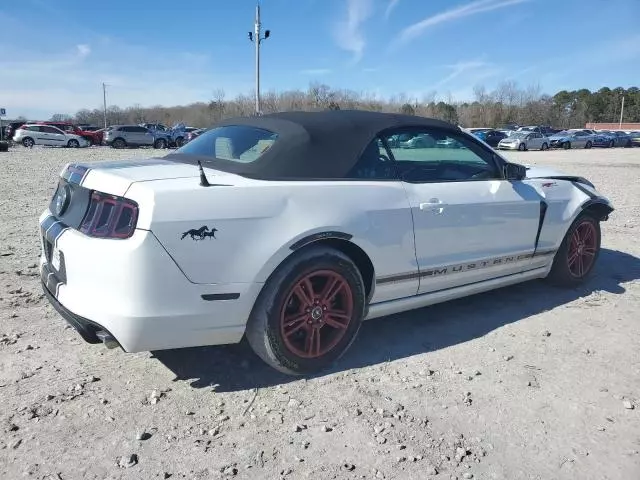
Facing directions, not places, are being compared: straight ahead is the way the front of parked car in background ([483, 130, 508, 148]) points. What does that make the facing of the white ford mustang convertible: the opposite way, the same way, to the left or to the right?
the opposite way

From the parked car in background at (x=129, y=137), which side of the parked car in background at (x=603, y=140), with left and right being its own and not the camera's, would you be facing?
front

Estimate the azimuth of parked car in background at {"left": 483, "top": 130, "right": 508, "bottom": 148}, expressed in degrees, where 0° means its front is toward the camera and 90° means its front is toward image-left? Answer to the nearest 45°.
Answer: approximately 45°

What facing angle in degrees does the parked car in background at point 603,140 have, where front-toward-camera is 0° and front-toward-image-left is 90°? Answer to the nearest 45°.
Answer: approximately 45°

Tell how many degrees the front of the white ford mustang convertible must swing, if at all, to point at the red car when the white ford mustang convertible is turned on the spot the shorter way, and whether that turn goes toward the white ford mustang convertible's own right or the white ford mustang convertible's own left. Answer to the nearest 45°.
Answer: approximately 90° to the white ford mustang convertible's own left

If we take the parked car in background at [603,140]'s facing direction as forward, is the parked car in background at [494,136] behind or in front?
in front

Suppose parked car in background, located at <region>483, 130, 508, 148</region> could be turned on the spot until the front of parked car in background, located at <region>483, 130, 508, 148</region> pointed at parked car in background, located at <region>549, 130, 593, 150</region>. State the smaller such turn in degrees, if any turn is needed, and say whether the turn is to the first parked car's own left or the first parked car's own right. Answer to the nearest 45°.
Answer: approximately 180°

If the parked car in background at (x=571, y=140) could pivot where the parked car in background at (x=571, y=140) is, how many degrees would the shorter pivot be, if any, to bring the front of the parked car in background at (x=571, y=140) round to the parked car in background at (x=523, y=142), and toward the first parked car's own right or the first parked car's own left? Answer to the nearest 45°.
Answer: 0° — it already faces it

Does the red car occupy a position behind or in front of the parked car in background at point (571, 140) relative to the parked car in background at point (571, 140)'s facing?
in front

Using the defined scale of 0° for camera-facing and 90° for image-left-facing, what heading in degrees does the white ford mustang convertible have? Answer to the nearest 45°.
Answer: approximately 225°

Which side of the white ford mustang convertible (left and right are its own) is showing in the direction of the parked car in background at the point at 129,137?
left

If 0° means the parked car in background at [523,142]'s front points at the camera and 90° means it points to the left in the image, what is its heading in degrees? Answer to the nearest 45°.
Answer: approximately 45°

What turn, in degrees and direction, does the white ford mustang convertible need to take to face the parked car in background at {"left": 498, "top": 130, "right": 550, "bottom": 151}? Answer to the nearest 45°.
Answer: approximately 45° to its left
